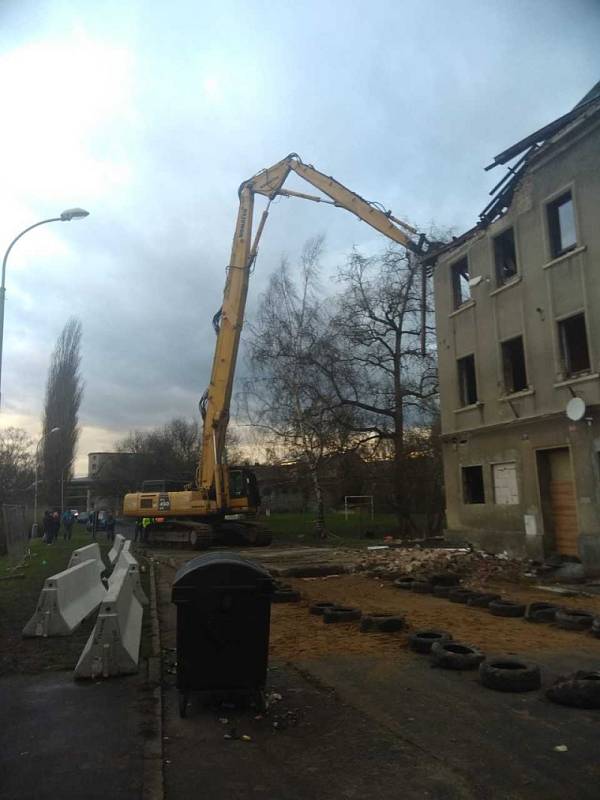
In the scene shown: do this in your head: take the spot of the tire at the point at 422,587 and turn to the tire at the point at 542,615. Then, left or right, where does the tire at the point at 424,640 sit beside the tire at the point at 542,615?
right

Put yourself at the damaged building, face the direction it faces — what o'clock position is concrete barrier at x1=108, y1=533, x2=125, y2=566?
The concrete barrier is roughly at 1 o'clock from the damaged building.

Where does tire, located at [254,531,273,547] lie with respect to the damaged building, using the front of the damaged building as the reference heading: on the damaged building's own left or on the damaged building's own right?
on the damaged building's own right

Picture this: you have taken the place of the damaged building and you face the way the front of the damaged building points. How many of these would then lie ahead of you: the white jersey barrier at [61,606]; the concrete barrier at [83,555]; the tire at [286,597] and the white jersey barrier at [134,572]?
4

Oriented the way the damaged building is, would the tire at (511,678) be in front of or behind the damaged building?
in front

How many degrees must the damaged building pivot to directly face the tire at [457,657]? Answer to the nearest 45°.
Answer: approximately 45° to its left

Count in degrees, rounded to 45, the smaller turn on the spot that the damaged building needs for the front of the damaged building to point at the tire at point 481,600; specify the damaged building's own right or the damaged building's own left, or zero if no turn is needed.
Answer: approximately 45° to the damaged building's own left

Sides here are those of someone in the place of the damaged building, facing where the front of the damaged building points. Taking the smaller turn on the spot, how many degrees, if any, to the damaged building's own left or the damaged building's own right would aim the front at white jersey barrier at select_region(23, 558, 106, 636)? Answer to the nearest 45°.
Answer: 0° — it already faces it

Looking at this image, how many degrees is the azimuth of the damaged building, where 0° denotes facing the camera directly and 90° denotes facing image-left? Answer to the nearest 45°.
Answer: approximately 45°

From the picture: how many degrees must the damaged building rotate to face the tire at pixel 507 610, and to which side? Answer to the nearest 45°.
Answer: approximately 45° to its left

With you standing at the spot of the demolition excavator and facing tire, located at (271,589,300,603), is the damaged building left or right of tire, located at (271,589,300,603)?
left

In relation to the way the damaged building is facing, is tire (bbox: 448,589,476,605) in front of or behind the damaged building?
in front
